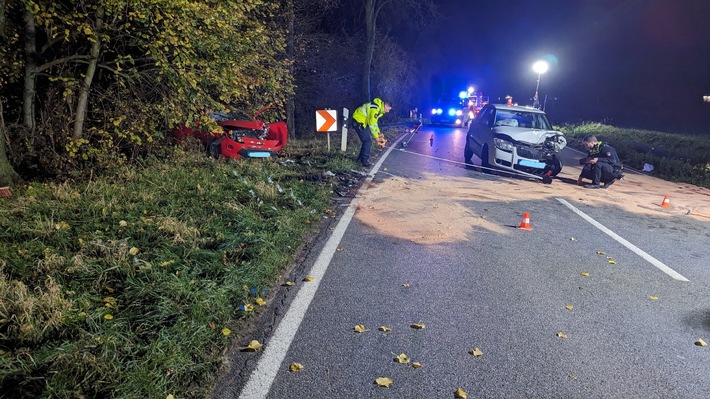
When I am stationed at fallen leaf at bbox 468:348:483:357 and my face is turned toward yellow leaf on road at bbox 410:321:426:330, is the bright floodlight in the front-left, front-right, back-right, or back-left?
front-right

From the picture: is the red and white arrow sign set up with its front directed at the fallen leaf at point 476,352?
yes

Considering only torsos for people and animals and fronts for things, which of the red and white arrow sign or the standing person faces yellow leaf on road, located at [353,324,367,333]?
the red and white arrow sign

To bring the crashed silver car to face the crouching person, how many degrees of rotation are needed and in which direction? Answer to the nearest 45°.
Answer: approximately 45° to its left

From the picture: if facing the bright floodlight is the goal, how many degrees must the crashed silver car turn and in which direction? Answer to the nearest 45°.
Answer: approximately 135° to its left

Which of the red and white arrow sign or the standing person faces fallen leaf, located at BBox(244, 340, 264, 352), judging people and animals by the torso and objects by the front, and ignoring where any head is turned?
the red and white arrow sign

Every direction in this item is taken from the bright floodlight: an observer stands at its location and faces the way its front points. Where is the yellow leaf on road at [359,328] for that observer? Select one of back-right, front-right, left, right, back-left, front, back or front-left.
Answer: front

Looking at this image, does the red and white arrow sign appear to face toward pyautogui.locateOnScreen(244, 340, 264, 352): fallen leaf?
yes

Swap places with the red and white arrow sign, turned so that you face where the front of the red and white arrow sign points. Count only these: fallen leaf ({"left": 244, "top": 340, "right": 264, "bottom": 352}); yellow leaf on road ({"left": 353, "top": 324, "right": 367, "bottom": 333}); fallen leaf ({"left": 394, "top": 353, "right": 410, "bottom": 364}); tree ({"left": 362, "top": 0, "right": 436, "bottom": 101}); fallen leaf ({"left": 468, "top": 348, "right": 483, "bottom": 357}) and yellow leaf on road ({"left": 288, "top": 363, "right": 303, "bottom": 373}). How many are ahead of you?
5

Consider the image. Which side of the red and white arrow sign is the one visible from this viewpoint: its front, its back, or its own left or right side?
front

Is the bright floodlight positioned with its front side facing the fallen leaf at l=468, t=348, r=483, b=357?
yes

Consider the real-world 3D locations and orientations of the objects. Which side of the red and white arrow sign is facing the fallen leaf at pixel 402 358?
front

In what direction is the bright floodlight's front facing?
toward the camera
